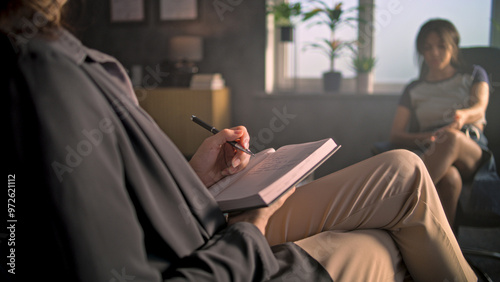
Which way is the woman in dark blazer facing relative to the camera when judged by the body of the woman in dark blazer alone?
to the viewer's right

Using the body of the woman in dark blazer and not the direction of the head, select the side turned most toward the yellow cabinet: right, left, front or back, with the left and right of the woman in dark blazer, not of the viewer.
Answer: left

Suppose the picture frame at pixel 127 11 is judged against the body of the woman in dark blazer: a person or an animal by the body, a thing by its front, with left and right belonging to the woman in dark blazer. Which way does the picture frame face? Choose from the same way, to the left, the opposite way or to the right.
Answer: to the right

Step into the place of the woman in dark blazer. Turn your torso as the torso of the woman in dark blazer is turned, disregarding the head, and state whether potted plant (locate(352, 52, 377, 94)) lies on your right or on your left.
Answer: on your left

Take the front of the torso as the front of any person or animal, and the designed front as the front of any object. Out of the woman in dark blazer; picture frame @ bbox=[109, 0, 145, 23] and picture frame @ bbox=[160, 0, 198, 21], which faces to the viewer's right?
the woman in dark blazer

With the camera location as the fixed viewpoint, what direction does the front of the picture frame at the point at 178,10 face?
facing the viewer

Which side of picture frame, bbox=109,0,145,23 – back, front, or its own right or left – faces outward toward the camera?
front

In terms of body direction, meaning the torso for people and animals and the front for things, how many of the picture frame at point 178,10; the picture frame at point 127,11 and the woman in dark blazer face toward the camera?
2

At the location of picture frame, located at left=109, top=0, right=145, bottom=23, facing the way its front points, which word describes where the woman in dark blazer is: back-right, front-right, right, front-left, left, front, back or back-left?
front

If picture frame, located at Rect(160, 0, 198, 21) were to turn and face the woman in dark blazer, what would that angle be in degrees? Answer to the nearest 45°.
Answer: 0° — it already faces them
